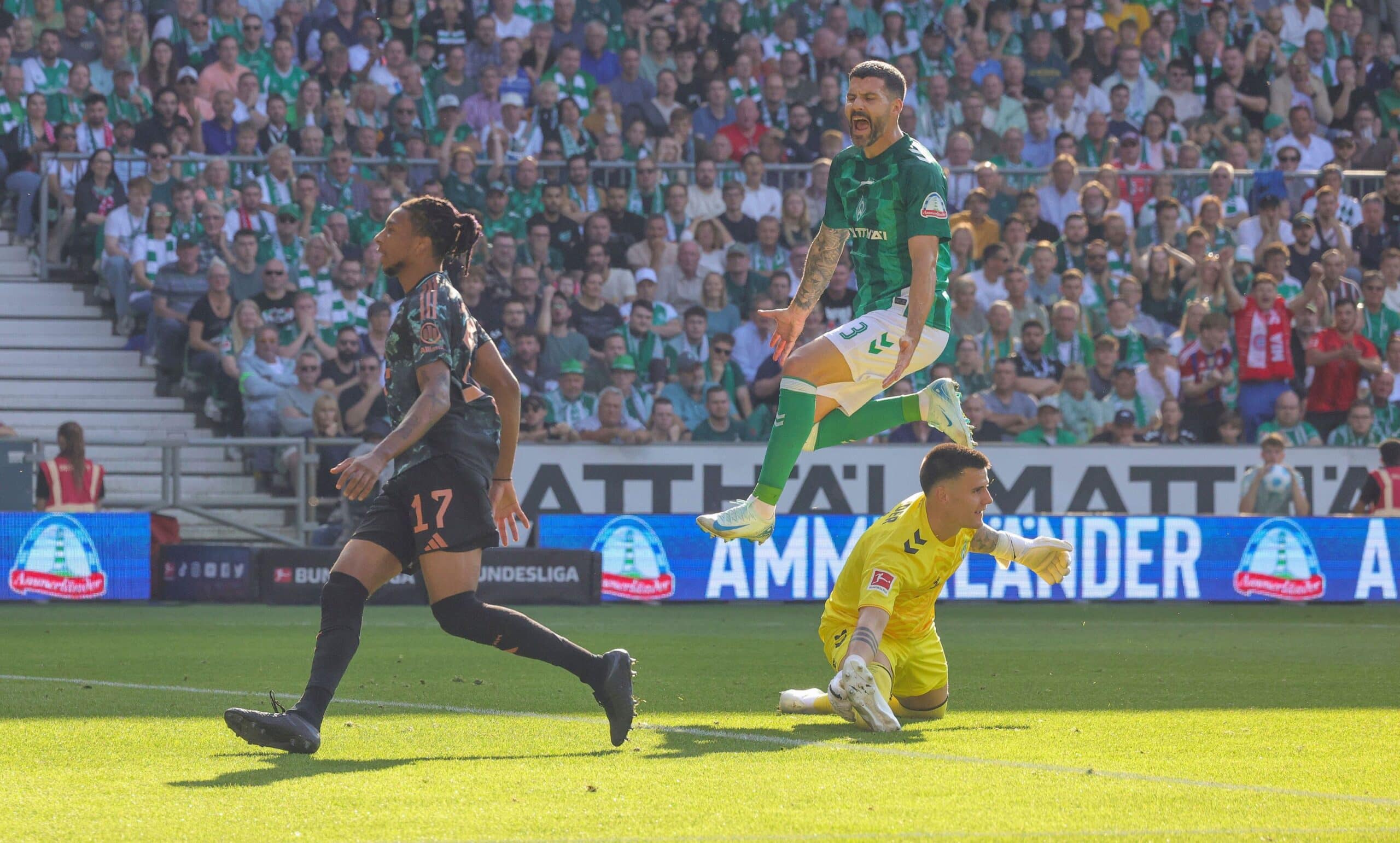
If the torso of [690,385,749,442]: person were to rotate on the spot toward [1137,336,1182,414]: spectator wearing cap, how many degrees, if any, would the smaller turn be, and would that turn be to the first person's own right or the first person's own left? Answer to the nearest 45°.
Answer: approximately 90° to the first person's own left

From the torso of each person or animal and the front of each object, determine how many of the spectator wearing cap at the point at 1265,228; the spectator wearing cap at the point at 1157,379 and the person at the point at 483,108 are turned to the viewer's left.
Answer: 0

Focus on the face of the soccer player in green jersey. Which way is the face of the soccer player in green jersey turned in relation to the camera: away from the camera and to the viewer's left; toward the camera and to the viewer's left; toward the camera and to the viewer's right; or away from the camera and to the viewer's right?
toward the camera and to the viewer's left

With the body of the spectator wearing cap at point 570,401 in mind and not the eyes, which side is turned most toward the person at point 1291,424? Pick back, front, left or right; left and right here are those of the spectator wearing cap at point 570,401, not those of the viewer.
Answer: left

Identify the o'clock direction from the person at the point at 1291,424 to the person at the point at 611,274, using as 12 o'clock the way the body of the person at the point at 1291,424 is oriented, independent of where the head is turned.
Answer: the person at the point at 611,274 is roughly at 3 o'clock from the person at the point at 1291,424.

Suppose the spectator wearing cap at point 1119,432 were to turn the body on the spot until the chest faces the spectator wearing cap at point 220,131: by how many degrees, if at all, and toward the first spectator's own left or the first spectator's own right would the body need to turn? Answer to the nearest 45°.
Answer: approximately 90° to the first spectator's own right

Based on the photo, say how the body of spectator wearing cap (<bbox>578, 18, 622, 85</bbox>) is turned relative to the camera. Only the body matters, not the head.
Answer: toward the camera

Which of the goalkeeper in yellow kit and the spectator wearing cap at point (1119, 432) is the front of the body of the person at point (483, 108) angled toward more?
the goalkeeper in yellow kit

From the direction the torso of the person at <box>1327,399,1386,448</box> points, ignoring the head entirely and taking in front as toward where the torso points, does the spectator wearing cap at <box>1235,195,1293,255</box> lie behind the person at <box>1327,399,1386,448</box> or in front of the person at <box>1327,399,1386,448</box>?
behind

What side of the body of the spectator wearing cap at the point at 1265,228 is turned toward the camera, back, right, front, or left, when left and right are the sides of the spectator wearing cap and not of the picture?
front

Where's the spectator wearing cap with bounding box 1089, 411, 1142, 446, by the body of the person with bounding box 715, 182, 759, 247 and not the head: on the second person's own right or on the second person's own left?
on the second person's own left

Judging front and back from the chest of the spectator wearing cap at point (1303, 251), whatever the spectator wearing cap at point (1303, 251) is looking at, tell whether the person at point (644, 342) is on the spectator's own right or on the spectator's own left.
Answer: on the spectator's own right

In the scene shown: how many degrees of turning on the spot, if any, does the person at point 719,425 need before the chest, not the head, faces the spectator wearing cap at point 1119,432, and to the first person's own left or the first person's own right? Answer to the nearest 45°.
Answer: approximately 90° to the first person's own left

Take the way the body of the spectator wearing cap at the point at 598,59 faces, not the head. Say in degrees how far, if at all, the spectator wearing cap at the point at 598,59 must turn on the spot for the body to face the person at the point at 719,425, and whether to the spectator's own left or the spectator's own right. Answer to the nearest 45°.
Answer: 0° — they already face them

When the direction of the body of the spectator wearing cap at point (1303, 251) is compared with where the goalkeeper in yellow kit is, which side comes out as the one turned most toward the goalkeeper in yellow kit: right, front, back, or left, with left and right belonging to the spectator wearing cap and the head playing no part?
front

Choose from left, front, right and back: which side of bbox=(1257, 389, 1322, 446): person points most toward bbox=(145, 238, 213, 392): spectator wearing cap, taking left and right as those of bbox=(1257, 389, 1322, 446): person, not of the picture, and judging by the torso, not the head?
right

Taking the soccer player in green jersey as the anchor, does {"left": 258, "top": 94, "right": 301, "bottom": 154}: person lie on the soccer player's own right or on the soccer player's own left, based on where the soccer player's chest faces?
on the soccer player's own right

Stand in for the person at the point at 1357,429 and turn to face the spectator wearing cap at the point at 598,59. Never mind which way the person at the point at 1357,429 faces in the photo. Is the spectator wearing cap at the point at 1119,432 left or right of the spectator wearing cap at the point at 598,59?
left

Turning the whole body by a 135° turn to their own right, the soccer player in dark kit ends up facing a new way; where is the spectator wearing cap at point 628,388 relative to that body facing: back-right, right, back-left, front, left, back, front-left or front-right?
front-left
